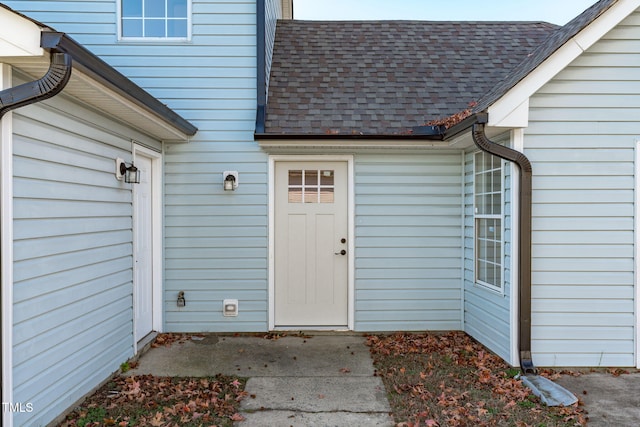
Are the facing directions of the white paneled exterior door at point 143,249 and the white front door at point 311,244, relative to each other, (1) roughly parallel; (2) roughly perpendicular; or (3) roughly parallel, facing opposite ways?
roughly perpendicular

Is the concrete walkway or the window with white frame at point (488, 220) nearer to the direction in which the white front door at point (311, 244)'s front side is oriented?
the concrete walkway

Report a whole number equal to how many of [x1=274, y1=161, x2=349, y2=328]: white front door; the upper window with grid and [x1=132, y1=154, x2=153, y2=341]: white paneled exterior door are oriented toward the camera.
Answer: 2

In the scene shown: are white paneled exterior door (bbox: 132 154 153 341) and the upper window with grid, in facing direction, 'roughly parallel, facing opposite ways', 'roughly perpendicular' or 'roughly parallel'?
roughly perpendicular

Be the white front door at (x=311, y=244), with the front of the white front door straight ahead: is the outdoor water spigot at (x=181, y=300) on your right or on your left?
on your right

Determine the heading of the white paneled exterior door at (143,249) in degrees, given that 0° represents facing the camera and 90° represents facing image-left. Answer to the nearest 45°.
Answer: approximately 270°
